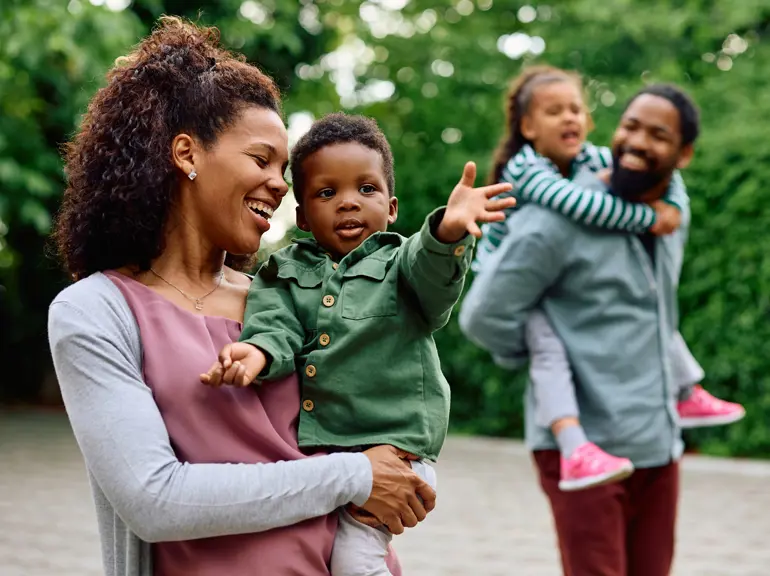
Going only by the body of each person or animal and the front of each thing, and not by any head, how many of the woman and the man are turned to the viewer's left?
0

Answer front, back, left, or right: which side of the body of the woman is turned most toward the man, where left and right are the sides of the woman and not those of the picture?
left

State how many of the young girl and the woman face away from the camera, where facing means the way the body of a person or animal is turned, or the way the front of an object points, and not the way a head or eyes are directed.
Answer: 0

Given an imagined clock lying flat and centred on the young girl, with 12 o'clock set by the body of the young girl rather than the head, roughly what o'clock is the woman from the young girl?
The woman is roughly at 2 o'clock from the young girl.

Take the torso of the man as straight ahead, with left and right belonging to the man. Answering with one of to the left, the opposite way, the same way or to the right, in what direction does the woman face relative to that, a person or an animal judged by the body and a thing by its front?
the same way

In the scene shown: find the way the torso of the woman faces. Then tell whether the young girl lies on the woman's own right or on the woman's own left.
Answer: on the woman's own left

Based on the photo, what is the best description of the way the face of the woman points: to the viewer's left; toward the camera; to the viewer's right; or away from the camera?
to the viewer's right

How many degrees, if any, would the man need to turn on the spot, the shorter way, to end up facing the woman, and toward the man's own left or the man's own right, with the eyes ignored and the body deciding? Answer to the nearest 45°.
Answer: approximately 90° to the man's own right

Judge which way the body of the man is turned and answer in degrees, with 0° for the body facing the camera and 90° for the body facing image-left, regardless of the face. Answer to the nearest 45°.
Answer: approximately 315°

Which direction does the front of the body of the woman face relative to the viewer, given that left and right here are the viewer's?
facing the viewer and to the right of the viewer

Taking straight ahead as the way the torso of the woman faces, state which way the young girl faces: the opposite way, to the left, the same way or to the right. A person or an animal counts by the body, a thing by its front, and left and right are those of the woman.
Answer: the same way

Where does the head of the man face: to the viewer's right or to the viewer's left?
to the viewer's left
